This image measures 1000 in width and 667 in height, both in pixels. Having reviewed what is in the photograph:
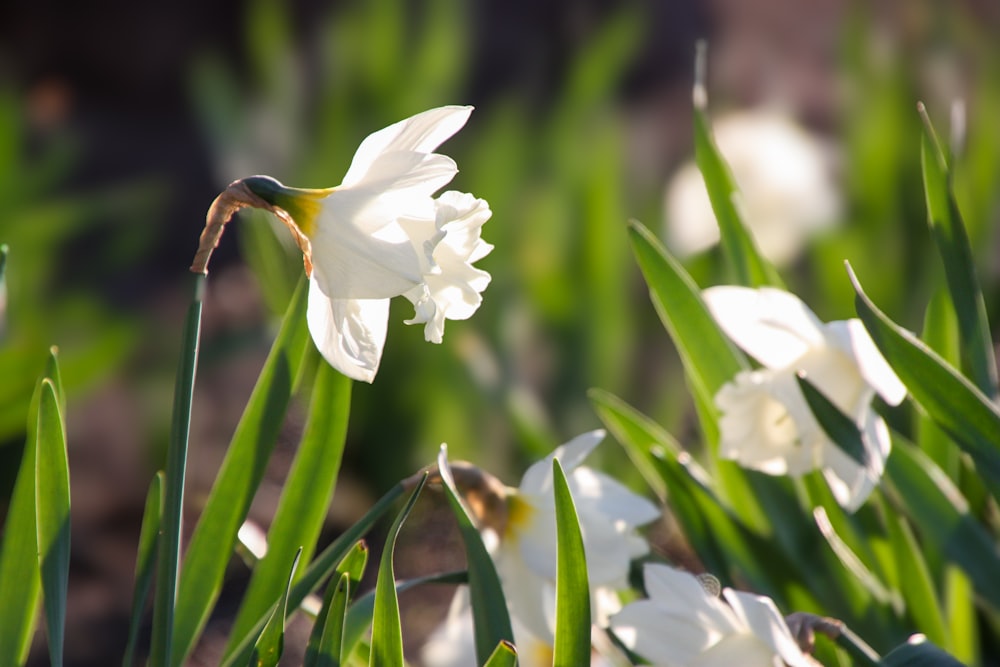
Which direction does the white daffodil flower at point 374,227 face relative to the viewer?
to the viewer's right

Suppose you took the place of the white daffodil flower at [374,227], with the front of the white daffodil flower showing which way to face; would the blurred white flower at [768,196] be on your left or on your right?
on your left
